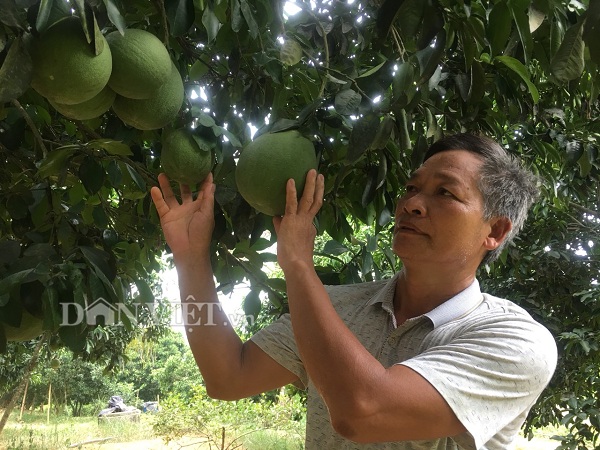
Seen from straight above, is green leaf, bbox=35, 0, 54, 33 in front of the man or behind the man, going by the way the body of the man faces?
in front

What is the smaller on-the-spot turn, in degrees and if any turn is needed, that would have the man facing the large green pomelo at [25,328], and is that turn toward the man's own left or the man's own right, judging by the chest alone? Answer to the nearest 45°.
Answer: approximately 45° to the man's own right

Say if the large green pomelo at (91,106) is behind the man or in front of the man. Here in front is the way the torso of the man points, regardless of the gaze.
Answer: in front

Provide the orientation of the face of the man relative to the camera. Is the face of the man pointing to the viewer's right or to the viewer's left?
to the viewer's left

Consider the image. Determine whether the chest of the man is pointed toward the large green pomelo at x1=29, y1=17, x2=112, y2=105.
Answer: yes

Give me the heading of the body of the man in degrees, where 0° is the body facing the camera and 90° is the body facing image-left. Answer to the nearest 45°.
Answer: approximately 45°

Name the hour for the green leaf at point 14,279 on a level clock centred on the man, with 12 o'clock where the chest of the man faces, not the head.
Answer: The green leaf is roughly at 1 o'clock from the man.
